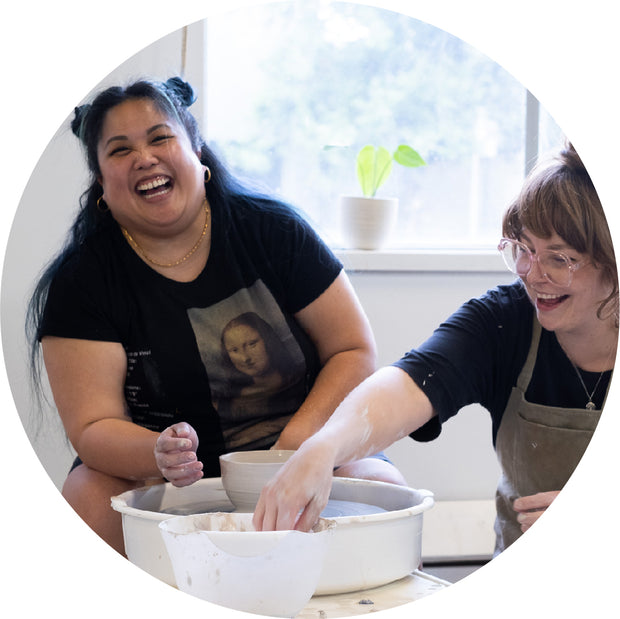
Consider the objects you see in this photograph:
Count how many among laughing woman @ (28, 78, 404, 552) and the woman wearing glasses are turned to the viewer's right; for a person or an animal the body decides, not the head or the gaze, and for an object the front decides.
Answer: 0

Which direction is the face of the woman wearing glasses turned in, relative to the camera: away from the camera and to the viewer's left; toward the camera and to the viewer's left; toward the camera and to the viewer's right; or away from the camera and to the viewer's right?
toward the camera and to the viewer's left

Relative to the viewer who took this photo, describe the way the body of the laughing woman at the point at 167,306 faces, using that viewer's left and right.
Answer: facing the viewer

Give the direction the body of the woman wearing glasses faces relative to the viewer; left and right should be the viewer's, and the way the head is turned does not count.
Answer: facing the viewer and to the left of the viewer

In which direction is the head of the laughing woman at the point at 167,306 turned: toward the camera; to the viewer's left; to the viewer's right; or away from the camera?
toward the camera
